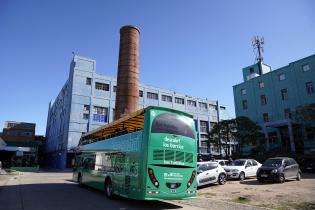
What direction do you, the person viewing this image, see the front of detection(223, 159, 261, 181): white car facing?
facing the viewer and to the left of the viewer

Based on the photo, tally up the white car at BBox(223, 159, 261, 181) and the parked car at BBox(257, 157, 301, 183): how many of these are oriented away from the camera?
0

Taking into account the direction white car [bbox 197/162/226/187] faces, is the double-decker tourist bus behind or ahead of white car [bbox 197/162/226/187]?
ahead

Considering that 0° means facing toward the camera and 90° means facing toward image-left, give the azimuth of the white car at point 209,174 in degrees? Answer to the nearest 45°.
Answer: approximately 45°

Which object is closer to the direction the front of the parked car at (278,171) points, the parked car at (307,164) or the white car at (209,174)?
the white car

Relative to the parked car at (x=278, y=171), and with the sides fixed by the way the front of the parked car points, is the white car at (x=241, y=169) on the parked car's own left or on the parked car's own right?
on the parked car's own right

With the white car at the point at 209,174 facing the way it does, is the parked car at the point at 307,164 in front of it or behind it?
behind

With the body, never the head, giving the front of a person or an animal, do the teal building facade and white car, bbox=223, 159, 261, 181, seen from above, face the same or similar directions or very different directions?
same or similar directions
